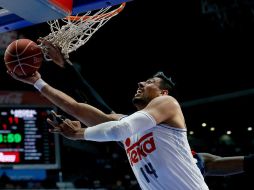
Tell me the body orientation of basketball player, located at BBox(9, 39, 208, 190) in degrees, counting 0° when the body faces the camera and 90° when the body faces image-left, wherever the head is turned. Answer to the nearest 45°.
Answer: approximately 45°

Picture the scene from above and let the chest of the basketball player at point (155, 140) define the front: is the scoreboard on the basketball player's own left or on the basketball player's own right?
on the basketball player's own right

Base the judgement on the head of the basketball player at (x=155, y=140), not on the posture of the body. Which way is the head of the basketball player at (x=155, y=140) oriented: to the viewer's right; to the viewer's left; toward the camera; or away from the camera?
to the viewer's left

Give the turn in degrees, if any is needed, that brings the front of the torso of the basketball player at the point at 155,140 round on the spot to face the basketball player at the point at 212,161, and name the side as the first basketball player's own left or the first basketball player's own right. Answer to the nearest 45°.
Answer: approximately 180°
